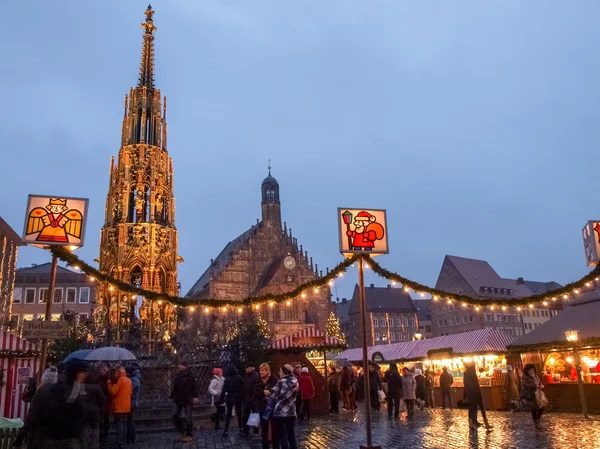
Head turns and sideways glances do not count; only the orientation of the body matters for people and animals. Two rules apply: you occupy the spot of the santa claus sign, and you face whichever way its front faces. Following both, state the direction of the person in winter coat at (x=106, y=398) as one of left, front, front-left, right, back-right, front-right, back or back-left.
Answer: right

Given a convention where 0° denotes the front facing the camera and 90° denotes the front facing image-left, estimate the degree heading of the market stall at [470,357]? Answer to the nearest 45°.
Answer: approximately 45°

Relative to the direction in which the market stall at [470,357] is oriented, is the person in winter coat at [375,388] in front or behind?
in front

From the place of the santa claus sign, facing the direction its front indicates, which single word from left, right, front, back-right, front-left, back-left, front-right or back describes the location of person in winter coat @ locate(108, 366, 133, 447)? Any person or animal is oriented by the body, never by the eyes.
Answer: right

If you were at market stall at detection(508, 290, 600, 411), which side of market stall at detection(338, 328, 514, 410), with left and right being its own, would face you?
left
